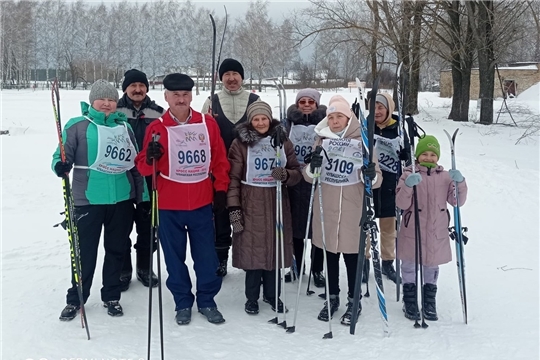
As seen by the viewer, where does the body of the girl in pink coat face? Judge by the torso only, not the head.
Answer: toward the camera

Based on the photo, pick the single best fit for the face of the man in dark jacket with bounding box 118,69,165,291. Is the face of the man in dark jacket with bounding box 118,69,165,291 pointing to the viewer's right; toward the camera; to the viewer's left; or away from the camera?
toward the camera

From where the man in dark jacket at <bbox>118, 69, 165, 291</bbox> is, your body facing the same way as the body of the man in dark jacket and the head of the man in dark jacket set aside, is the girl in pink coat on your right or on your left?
on your left

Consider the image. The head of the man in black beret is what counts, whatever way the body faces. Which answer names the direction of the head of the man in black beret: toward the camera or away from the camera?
toward the camera

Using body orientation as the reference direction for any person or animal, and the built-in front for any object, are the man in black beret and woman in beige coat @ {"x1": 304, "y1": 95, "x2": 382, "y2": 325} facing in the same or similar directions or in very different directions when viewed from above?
same or similar directions

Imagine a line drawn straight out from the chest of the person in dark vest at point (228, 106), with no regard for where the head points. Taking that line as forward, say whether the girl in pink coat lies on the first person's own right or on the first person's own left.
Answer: on the first person's own left

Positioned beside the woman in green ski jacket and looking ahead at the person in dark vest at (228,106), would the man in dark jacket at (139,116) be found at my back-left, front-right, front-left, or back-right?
front-left

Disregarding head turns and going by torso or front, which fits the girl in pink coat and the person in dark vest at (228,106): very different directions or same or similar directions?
same or similar directions

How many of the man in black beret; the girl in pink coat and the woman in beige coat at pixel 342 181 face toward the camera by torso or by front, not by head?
3

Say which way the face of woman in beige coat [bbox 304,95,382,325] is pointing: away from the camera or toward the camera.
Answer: toward the camera

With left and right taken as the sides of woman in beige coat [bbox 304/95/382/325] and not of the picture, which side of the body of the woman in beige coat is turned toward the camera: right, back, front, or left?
front

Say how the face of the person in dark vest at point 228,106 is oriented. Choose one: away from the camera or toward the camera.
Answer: toward the camera

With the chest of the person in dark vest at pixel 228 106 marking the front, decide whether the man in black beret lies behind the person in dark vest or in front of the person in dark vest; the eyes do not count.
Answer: in front

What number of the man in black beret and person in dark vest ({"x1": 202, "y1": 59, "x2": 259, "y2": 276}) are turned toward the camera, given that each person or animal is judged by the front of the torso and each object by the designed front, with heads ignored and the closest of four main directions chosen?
2

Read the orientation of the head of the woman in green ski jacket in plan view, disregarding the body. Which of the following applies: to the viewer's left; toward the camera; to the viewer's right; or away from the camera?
toward the camera
